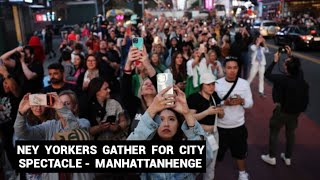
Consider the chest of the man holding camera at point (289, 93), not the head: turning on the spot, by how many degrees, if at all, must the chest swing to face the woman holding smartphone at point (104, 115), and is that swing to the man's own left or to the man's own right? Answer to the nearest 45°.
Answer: approximately 90° to the man's own left

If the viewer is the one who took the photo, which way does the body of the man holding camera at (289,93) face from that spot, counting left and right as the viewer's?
facing away from the viewer and to the left of the viewer

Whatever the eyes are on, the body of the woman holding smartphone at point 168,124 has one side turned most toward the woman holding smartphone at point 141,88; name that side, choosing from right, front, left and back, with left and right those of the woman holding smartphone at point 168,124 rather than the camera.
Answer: back

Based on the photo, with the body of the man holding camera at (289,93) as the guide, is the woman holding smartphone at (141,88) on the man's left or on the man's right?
on the man's left

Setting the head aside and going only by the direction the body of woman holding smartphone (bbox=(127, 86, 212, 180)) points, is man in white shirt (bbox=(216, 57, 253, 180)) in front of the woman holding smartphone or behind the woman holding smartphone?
behind

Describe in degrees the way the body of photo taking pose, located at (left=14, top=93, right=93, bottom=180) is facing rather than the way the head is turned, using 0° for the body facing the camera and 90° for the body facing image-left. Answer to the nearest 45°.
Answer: approximately 0°
